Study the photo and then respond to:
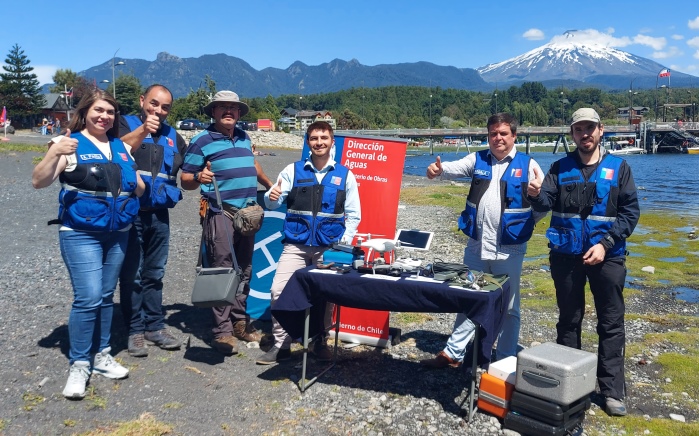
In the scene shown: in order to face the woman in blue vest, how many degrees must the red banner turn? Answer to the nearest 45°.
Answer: approximately 45° to its right

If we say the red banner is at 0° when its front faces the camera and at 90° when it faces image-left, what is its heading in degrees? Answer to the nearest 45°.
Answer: approximately 0°

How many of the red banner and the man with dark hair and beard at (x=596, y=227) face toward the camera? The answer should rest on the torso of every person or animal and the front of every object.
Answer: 2

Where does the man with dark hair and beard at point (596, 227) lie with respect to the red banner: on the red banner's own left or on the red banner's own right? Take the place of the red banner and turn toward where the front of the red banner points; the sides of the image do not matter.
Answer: on the red banner's own left

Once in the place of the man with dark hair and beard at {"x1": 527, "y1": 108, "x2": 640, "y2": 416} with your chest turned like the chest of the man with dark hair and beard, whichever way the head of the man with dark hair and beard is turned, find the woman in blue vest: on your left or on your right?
on your right

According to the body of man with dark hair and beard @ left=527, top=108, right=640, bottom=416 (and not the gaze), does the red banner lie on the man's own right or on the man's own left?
on the man's own right
